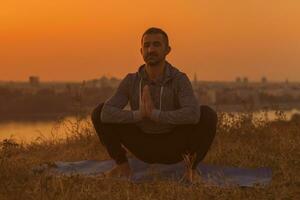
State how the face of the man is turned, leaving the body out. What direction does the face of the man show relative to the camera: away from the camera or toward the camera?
toward the camera

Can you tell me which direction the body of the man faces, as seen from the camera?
toward the camera
